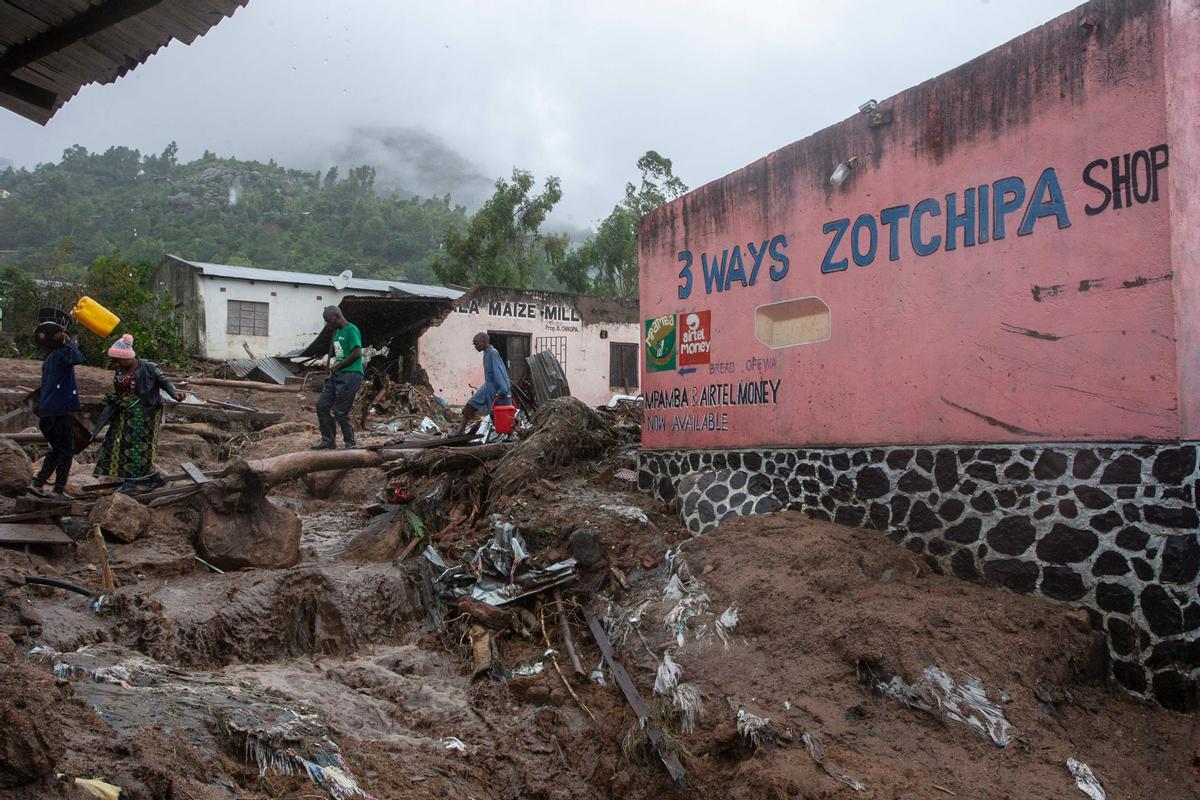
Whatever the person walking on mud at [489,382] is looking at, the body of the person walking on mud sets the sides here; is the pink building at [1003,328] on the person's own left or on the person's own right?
on the person's own left

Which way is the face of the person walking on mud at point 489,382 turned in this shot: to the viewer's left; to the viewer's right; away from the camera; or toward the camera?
to the viewer's left

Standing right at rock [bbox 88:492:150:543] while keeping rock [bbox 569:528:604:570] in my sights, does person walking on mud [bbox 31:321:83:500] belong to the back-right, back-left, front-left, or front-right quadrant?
back-left

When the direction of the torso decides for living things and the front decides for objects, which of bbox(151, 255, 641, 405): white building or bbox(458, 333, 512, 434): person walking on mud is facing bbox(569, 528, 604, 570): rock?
the white building

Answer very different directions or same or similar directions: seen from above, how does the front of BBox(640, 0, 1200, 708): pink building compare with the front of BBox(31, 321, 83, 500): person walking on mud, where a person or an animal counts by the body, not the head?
very different directions

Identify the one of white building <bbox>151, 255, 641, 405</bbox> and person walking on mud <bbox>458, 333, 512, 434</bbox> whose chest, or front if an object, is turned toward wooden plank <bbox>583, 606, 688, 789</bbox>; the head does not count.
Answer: the white building

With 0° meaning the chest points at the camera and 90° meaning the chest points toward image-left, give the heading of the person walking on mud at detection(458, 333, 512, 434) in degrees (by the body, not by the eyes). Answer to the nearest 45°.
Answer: approximately 90°

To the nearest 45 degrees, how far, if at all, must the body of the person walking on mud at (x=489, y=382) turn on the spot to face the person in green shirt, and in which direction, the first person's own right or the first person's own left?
approximately 45° to the first person's own left

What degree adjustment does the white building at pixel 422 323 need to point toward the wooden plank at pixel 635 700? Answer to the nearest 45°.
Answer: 0° — it already faces it
